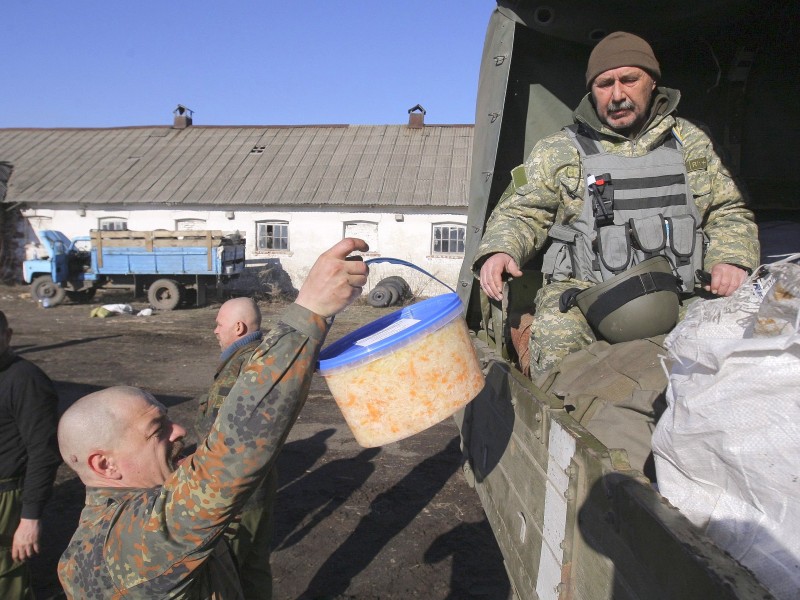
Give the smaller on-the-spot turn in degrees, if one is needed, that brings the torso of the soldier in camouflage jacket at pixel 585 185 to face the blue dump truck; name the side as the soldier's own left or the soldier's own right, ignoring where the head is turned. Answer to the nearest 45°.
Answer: approximately 135° to the soldier's own right

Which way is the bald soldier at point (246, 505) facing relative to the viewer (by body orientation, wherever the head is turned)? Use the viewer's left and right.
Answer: facing to the left of the viewer

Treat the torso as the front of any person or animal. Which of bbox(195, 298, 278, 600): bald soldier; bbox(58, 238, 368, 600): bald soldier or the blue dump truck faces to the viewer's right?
bbox(58, 238, 368, 600): bald soldier

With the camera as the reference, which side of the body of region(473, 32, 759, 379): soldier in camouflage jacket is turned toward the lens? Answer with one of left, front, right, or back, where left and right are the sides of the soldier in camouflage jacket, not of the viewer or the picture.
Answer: front

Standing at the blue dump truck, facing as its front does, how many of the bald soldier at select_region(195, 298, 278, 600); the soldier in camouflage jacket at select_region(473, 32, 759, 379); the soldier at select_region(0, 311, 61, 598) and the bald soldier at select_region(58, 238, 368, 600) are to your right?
0

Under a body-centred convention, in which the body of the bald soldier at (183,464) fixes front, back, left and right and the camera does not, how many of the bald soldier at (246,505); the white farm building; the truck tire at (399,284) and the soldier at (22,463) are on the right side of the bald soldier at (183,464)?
0

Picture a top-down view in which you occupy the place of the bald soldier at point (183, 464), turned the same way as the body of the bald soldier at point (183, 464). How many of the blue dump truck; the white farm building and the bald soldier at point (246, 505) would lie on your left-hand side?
3

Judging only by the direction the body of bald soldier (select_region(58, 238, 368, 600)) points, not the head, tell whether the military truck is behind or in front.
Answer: in front

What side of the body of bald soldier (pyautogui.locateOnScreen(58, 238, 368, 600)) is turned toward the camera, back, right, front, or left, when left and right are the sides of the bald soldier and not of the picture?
right

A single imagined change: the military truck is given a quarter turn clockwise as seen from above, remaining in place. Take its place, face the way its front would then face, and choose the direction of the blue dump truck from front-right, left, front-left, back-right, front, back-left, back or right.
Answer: back

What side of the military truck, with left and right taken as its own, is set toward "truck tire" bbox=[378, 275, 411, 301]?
left

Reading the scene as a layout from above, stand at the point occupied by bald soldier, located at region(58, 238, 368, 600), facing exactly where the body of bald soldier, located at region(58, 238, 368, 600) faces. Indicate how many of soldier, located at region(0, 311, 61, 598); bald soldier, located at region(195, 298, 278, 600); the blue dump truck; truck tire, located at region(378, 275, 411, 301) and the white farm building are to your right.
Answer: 0

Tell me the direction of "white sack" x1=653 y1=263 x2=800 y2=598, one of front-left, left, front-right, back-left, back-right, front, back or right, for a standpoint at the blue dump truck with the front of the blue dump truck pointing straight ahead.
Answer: left

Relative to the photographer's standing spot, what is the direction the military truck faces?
facing away from the viewer and to the right of the viewer

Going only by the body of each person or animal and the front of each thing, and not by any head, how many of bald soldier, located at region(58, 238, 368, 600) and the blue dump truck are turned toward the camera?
0

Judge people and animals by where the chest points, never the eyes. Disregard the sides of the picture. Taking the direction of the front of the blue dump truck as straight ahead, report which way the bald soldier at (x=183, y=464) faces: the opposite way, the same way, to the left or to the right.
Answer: the opposite way

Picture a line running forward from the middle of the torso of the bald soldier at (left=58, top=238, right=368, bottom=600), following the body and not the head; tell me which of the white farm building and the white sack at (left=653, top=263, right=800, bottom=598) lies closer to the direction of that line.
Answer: the white sack

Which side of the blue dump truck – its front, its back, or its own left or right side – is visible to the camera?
left

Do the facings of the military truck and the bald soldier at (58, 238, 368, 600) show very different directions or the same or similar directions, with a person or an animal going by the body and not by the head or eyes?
same or similar directions

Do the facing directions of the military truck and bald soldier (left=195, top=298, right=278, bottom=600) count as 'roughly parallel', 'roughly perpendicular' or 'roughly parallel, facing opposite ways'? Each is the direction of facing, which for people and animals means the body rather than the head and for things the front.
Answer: roughly parallel, facing opposite ways

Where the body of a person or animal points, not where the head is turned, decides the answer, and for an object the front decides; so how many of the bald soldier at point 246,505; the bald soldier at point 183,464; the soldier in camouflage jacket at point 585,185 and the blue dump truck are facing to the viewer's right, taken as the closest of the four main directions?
1
